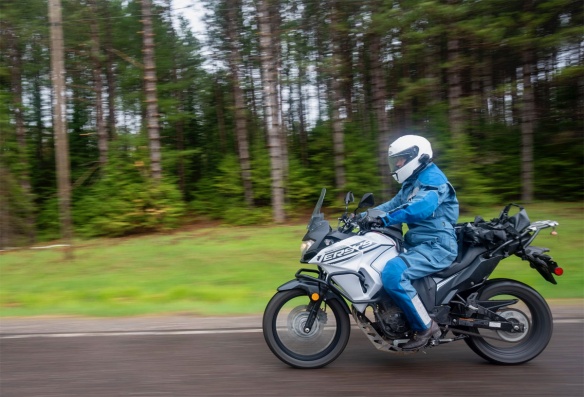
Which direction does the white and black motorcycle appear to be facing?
to the viewer's left

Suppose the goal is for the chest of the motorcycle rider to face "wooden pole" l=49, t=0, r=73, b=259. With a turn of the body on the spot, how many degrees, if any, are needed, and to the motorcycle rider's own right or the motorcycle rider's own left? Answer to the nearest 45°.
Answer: approximately 45° to the motorcycle rider's own right

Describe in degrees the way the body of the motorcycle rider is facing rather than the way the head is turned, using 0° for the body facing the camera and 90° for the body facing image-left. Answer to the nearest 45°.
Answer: approximately 90°
